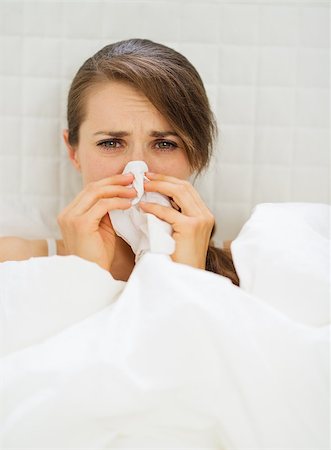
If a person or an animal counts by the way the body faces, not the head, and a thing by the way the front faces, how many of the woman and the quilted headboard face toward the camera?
2

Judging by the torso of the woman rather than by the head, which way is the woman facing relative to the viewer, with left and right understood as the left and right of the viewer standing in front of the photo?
facing the viewer

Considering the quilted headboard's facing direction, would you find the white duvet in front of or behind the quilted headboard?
in front

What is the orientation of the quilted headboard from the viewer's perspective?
toward the camera

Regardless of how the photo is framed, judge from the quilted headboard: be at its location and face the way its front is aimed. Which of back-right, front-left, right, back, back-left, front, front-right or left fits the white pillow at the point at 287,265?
front
